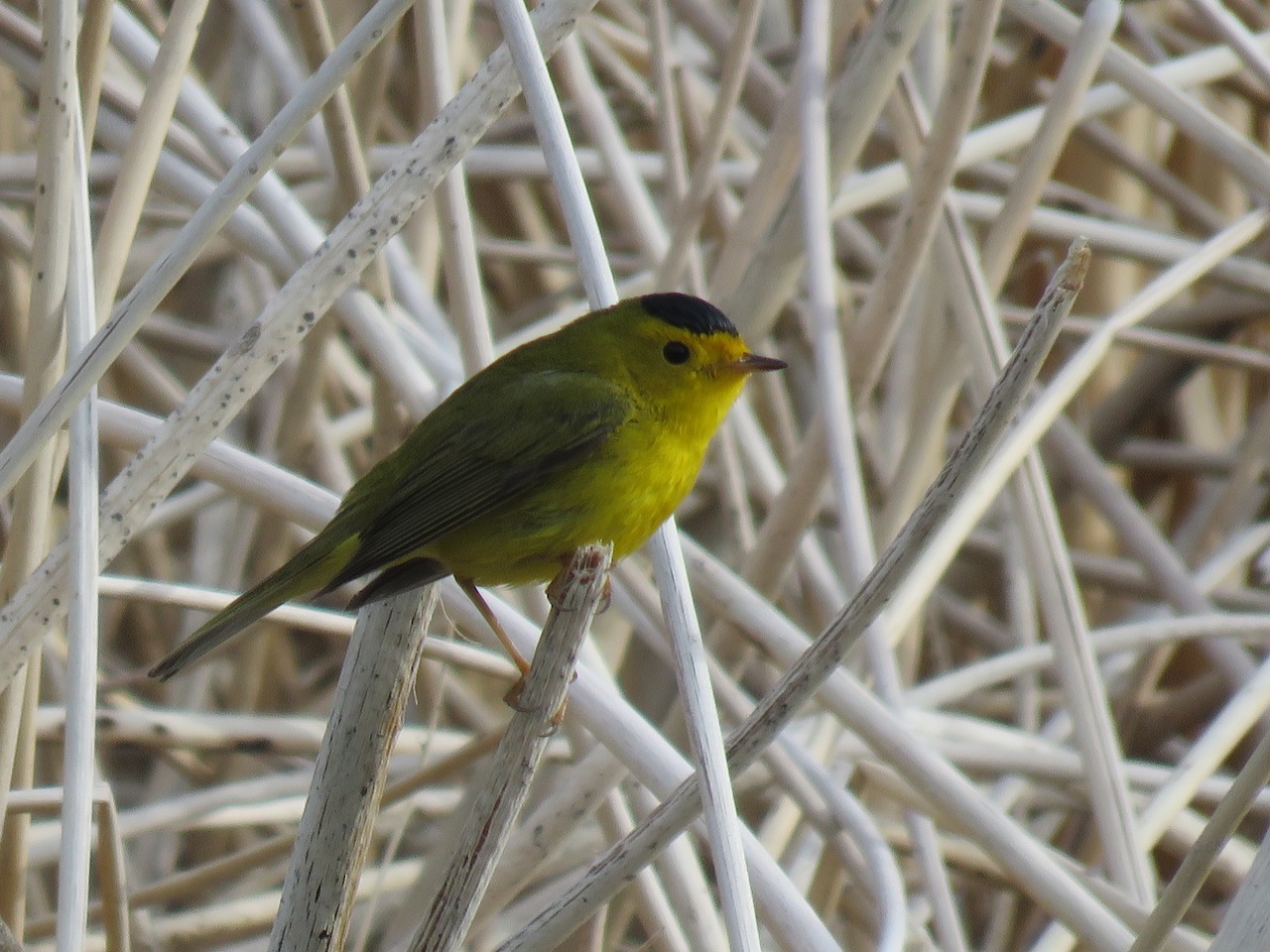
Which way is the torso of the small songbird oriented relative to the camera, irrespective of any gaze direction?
to the viewer's right
